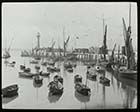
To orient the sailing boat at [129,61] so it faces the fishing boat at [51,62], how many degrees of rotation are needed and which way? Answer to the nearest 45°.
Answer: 0° — it already faces it

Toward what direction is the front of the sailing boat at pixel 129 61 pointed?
to the viewer's left
